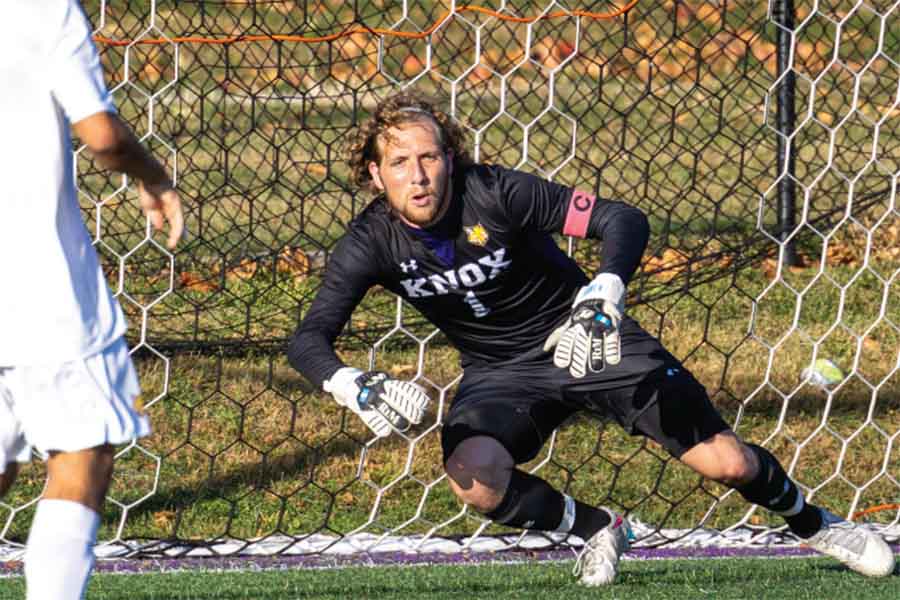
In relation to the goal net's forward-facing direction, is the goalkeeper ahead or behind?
ahead

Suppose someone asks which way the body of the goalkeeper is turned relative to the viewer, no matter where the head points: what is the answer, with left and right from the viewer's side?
facing the viewer

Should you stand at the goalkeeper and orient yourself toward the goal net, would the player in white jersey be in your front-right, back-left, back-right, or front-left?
back-left

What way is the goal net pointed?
toward the camera

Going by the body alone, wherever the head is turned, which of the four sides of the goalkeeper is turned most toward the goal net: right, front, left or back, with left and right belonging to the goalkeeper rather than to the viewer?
back

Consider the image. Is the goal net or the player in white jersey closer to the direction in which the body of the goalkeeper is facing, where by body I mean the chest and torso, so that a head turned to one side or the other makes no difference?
the player in white jersey

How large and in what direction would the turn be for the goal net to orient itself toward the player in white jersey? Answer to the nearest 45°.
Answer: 0° — it already faces them

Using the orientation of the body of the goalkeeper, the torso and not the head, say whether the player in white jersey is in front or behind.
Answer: in front

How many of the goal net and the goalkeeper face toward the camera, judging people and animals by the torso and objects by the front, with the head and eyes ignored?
2
